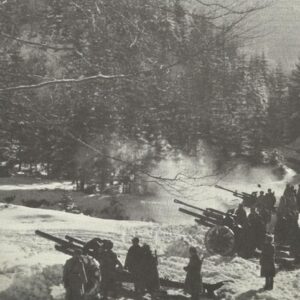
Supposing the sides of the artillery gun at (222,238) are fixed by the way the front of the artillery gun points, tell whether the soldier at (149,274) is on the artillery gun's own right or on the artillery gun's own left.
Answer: on the artillery gun's own left

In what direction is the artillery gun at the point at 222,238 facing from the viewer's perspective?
to the viewer's left

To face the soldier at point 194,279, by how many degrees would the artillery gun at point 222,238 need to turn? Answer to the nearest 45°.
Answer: approximately 90° to its left

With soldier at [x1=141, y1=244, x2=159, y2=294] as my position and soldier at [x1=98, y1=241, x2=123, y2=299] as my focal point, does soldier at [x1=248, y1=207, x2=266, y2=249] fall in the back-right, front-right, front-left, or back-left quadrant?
back-right

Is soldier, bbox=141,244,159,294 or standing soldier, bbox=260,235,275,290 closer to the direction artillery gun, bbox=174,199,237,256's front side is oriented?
the soldier

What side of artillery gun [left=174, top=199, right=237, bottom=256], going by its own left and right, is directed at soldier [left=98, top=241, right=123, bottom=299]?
left
